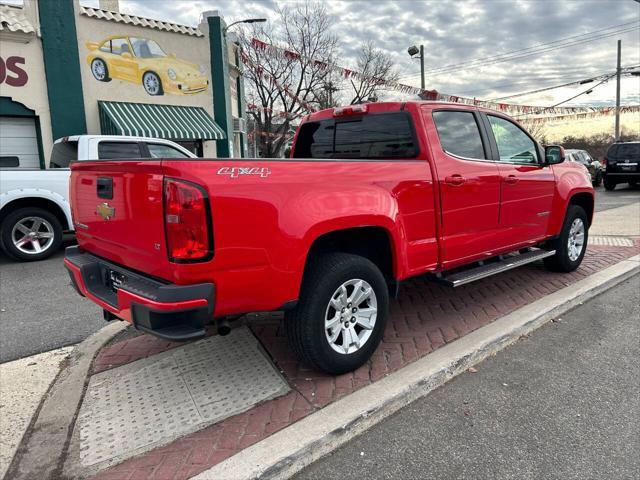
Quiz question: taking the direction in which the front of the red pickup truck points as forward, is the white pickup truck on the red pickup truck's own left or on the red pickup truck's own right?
on the red pickup truck's own left

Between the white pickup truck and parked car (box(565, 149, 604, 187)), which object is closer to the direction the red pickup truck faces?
the parked car

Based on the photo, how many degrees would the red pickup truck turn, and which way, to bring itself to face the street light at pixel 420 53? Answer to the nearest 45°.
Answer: approximately 45° to its left

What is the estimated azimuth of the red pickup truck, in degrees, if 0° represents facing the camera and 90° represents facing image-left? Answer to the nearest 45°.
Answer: approximately 225°

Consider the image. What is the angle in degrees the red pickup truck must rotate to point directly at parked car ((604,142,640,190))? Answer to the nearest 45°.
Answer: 0° — it already faces it

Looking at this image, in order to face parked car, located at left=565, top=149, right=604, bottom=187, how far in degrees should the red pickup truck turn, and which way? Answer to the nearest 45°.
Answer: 0° — it already faces it
